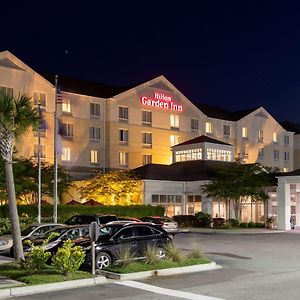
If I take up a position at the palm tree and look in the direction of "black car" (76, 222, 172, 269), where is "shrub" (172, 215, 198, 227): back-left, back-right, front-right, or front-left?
front-left

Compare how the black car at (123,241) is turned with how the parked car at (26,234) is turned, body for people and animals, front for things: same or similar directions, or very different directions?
same or similar directions

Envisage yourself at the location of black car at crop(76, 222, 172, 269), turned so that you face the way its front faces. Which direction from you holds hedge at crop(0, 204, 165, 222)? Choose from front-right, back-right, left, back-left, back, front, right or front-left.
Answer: back-right

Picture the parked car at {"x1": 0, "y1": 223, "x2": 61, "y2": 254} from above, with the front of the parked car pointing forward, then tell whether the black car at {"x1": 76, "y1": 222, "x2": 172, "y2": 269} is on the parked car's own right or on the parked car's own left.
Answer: on the parked car's own left

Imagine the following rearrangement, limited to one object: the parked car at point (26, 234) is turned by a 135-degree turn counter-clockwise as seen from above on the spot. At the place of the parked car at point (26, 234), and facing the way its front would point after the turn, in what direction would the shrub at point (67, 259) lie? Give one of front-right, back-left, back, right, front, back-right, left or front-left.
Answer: right
